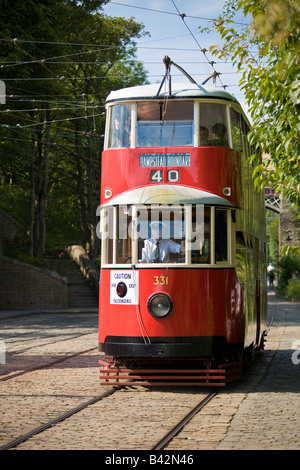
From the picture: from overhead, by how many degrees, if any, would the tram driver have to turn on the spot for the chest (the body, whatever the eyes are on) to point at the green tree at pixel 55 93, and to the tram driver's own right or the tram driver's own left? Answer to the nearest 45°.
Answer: approximately 180°

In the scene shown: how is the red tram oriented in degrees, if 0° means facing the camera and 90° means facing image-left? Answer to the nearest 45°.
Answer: approximately 0°

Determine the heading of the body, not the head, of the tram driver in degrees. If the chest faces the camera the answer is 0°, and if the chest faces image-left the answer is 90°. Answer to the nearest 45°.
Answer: approximately 0°

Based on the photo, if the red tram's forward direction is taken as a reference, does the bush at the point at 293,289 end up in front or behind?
behind
